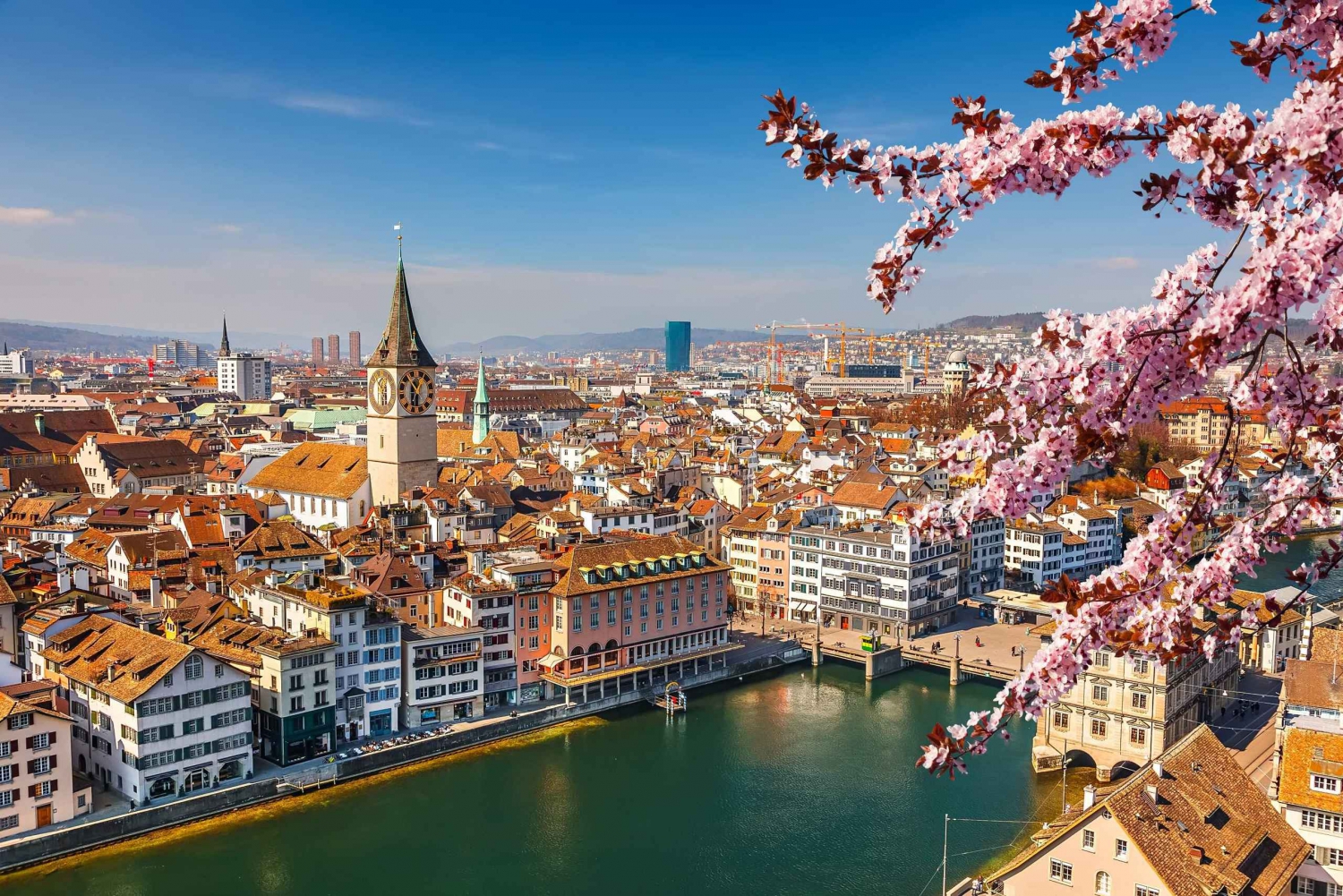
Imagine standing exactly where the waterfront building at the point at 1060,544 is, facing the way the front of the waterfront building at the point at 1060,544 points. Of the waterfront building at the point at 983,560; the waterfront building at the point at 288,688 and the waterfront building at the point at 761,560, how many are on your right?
3

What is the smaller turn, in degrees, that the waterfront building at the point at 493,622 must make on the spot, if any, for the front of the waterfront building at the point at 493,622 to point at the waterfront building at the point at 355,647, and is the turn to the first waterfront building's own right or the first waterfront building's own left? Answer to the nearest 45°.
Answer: approximately 90° to the first waterfront building's own right

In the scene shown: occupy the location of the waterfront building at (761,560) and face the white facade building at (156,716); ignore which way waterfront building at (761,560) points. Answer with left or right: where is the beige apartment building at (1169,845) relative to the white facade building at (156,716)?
left

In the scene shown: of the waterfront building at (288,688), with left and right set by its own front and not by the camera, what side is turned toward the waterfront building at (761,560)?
left

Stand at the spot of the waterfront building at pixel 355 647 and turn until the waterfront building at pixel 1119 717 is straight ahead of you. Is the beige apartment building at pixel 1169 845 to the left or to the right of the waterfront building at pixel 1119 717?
right

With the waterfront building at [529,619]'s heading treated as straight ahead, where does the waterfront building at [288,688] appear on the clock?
the waterfront building at [288,688] is roughly at 3 o'clock from the waterfront building at [529,619].

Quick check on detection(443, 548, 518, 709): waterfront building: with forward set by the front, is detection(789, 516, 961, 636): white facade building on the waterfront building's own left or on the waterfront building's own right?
on the waterfront building's own left

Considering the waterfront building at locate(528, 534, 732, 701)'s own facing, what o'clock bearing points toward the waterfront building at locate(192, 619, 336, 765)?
the waterfront building at locate(192, 619, 336, 765) is roughly at 3 o'clock from the waterfront building at locate(528, 534, 732, 701).
